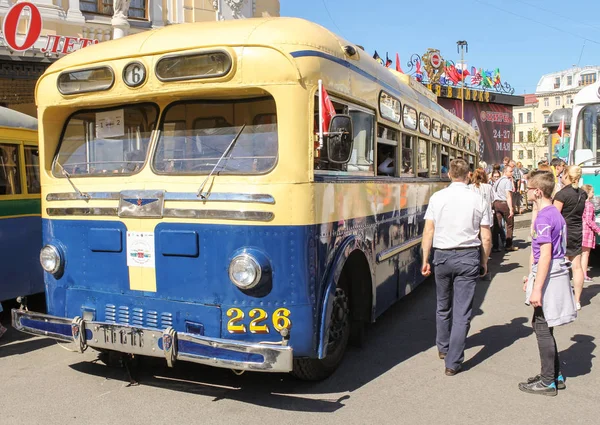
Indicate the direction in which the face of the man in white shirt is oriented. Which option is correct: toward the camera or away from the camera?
away from the camera

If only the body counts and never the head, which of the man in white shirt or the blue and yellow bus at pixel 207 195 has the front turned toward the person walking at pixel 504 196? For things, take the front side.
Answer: the man in white shirt

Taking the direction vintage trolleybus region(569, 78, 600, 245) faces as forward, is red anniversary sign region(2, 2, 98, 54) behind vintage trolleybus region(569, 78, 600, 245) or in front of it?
in front

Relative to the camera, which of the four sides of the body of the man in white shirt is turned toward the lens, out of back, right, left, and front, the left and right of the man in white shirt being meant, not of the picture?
back

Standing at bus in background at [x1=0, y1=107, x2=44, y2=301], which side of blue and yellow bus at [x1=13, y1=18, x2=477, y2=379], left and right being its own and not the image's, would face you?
right

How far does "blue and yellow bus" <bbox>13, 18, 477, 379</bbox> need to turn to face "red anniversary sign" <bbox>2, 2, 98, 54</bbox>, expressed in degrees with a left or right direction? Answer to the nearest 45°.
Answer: approximately 90° to its right

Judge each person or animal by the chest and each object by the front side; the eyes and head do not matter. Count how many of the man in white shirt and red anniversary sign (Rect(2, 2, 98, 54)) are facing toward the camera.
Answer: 1
